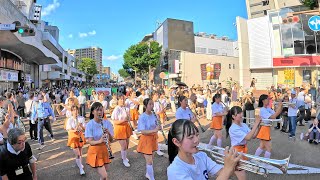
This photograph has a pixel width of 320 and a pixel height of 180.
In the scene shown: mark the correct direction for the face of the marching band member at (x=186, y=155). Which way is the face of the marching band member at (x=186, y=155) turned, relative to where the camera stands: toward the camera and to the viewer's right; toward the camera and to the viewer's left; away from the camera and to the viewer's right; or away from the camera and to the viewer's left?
toward the camera and to the viewer's right

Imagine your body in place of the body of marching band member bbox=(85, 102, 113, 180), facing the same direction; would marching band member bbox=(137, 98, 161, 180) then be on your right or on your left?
on your left

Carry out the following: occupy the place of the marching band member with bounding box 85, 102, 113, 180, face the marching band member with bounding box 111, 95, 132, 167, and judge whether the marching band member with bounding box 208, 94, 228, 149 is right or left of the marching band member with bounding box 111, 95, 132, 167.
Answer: right

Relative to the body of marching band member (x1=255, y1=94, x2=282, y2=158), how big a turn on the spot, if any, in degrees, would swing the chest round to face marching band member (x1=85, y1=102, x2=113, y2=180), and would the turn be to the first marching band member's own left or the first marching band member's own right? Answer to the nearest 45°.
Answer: approximately 135° to the first marching band member's own right

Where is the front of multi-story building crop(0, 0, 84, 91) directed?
to the viewer's right

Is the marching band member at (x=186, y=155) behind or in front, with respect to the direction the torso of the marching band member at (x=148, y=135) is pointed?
in front

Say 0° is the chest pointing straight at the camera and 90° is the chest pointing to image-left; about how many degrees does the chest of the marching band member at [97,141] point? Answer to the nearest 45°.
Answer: approximately 315°

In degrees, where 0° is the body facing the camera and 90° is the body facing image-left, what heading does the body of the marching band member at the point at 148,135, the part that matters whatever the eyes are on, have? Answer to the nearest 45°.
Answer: approximately 315°
